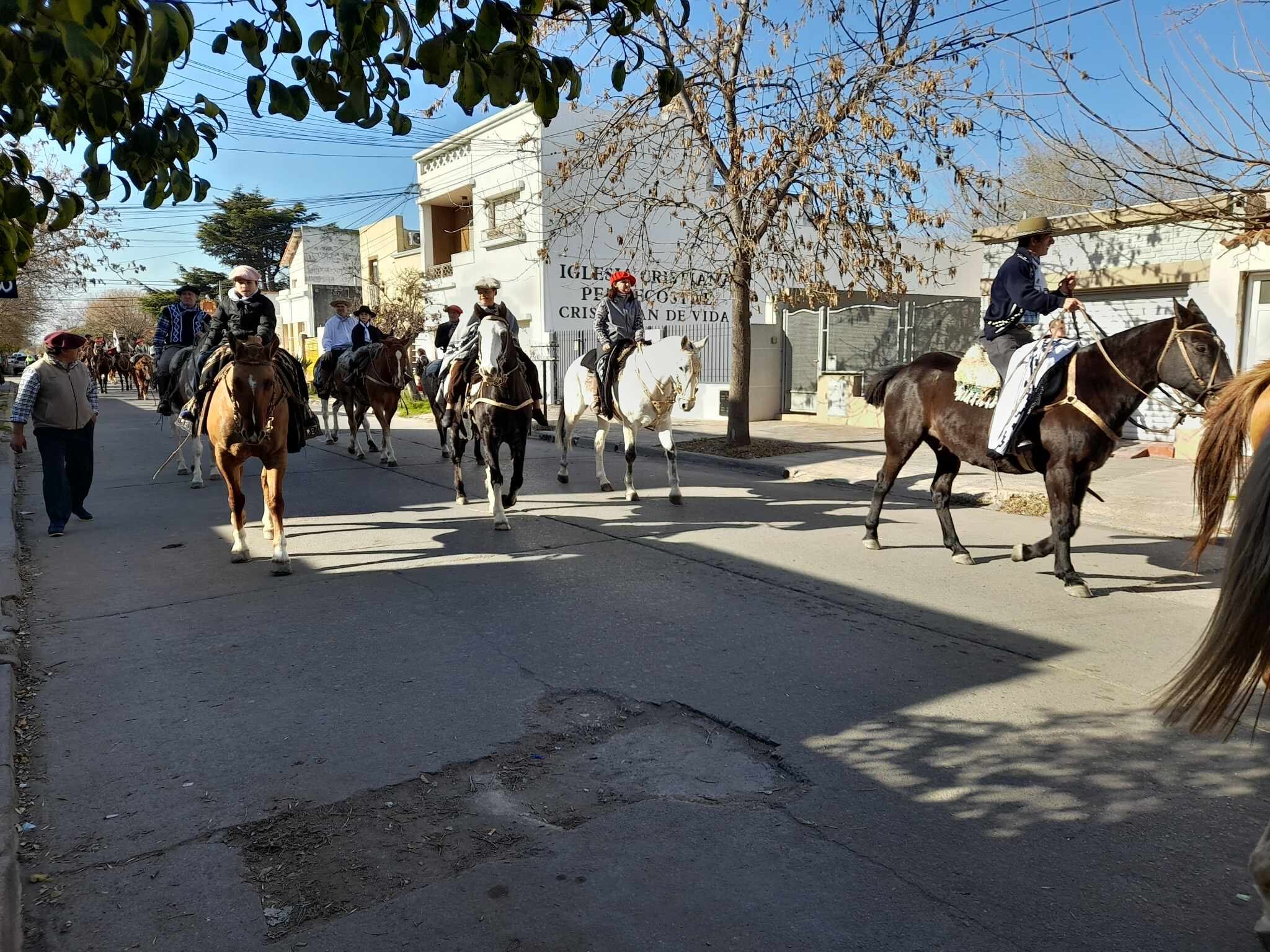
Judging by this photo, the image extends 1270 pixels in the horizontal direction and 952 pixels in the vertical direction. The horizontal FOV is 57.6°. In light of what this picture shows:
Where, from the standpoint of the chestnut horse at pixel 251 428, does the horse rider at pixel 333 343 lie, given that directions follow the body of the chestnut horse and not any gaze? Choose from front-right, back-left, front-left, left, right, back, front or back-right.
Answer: back

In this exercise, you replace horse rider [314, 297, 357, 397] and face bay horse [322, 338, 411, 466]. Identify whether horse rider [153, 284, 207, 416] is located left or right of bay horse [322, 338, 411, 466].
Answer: right

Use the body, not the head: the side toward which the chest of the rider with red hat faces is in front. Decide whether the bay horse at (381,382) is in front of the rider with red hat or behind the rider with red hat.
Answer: behind

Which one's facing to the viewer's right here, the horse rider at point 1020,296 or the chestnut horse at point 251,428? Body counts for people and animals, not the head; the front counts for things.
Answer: the horse rider

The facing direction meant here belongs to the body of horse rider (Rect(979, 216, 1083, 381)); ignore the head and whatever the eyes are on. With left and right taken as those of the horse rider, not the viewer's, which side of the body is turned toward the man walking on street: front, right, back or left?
back

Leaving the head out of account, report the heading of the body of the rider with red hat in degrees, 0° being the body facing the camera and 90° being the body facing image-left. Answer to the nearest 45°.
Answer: approximately 315°

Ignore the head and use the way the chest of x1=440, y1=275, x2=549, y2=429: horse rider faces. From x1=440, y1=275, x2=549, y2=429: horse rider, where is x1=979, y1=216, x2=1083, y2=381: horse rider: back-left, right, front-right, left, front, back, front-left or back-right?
front-left
